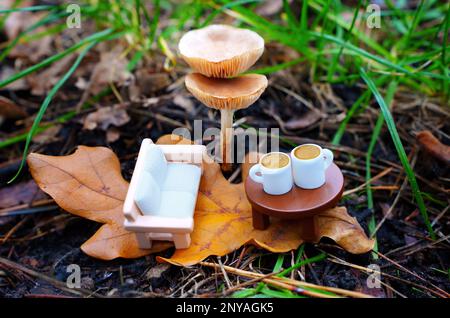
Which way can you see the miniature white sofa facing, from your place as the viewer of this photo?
facing to the right of the viewer

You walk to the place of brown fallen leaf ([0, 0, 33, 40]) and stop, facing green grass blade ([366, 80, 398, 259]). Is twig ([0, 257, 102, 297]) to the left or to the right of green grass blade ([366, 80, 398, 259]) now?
right

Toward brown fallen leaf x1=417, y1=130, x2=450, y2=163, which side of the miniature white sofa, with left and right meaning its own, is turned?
front

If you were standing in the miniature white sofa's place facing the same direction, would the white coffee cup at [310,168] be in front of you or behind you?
in front

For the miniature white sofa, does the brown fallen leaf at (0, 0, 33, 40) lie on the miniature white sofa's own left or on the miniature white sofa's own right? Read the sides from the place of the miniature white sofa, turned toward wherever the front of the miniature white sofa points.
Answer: on the miniature white sofa's own left

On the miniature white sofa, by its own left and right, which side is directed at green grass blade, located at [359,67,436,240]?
front

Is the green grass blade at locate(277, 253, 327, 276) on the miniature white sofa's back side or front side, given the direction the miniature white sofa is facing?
on the front side

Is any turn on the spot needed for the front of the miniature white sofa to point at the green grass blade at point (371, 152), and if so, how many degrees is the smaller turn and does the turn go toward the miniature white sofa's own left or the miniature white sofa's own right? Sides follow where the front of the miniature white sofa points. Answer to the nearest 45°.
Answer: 0° — it already faces it

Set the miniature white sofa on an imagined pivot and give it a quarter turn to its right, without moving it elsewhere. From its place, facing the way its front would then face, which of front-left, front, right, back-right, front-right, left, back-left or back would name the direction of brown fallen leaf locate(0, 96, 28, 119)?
back-right

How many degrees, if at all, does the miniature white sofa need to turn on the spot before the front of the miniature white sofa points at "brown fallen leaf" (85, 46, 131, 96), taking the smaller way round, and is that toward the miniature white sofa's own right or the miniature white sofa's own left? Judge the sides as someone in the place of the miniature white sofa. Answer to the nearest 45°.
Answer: approximately 90° to the miniature white sofa's own left
